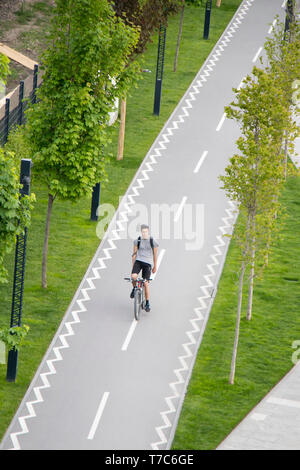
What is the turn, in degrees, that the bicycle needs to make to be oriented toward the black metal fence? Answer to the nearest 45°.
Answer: approximately 135° to its right

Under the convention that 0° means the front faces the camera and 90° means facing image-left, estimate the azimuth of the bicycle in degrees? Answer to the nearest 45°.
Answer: approximately 0°
